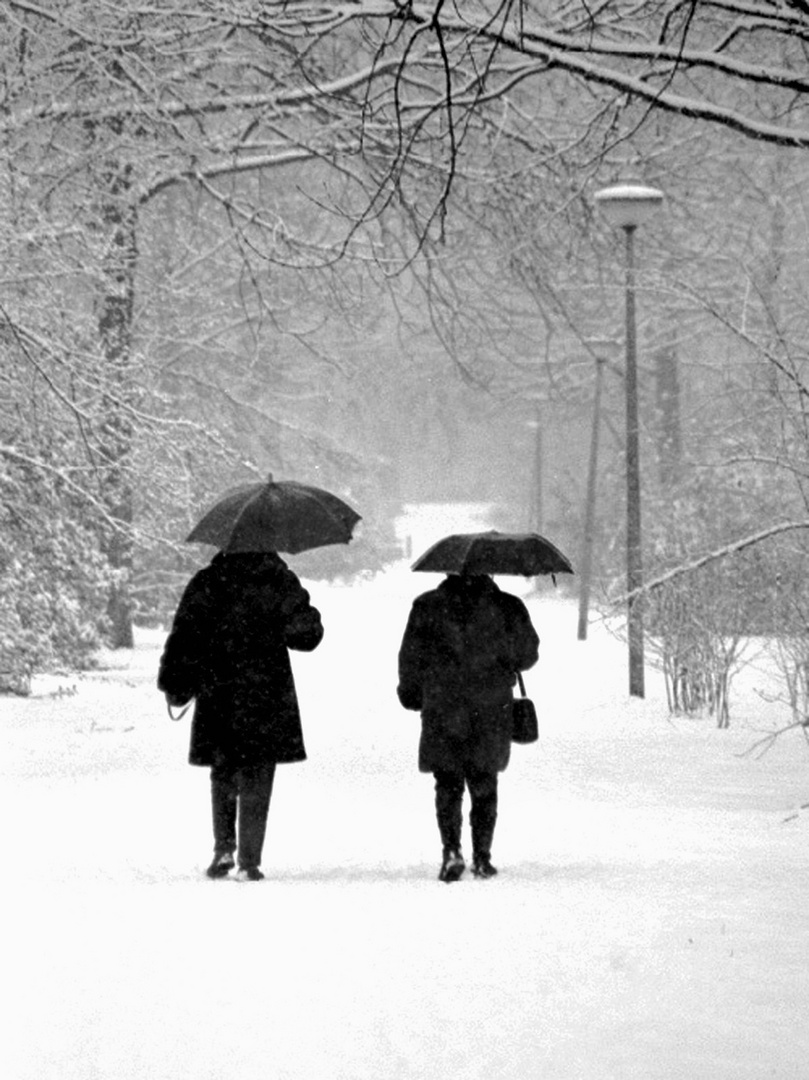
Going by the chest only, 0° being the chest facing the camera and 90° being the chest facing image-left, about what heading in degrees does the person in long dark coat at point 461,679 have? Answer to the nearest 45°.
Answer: approximately 180°

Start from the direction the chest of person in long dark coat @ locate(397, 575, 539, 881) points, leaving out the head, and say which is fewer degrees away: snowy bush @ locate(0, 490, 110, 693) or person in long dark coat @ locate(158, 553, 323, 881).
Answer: the snowy bush

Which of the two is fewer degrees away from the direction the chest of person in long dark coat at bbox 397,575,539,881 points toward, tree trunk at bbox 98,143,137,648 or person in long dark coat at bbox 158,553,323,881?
the tree trunk

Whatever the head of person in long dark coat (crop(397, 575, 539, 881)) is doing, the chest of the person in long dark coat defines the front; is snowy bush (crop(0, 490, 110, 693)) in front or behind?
in front

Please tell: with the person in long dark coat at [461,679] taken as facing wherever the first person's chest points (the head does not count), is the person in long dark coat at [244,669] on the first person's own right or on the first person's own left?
on the first person's own left

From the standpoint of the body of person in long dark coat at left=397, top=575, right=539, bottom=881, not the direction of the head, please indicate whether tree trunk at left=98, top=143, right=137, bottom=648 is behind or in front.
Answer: in front
